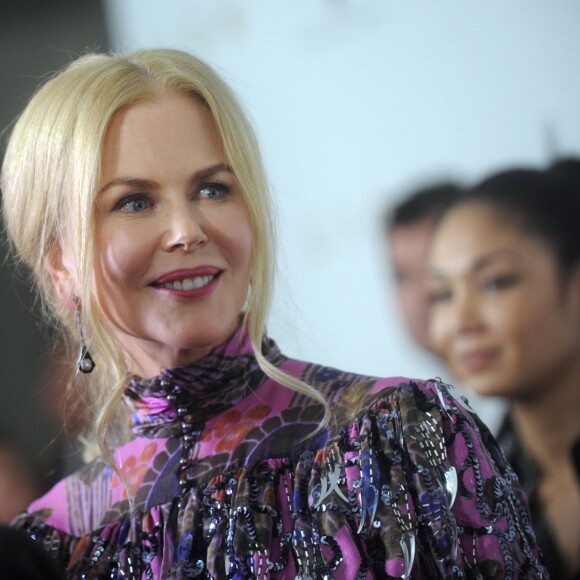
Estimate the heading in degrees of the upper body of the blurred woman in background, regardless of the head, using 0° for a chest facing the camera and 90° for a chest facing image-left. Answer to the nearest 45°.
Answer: approximately 45°

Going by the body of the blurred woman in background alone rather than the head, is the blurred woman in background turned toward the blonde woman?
yes
